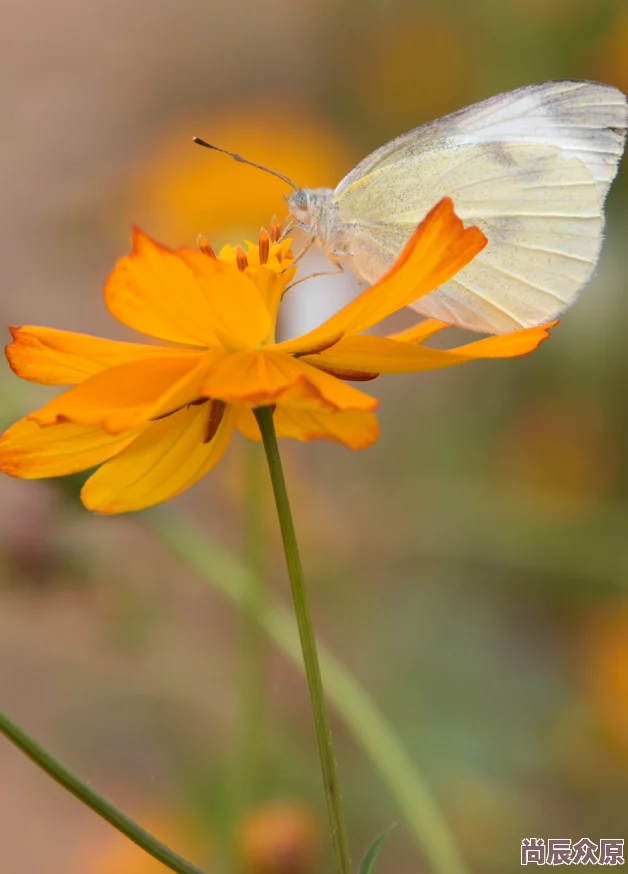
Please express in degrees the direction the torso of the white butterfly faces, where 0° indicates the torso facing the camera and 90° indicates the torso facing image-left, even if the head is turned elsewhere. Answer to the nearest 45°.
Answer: approximately 90°

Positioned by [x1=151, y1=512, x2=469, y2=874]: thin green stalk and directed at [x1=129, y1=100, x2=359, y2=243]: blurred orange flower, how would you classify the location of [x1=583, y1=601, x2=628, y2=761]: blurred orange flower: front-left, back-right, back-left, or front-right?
front-right

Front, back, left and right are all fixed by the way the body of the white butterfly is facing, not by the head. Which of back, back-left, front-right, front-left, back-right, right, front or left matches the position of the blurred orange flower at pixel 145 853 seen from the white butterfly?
front-right
